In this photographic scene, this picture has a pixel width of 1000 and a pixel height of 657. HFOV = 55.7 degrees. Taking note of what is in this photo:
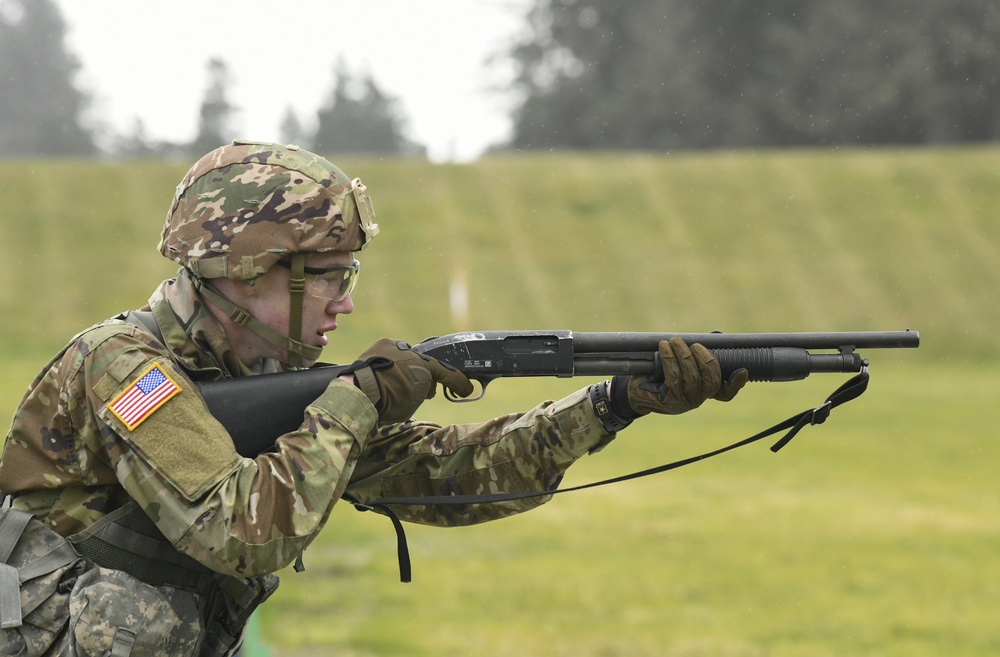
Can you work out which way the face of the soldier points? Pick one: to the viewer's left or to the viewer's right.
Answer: to the viewer's right

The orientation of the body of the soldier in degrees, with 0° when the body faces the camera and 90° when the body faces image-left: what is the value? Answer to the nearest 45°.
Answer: approximately 270°
